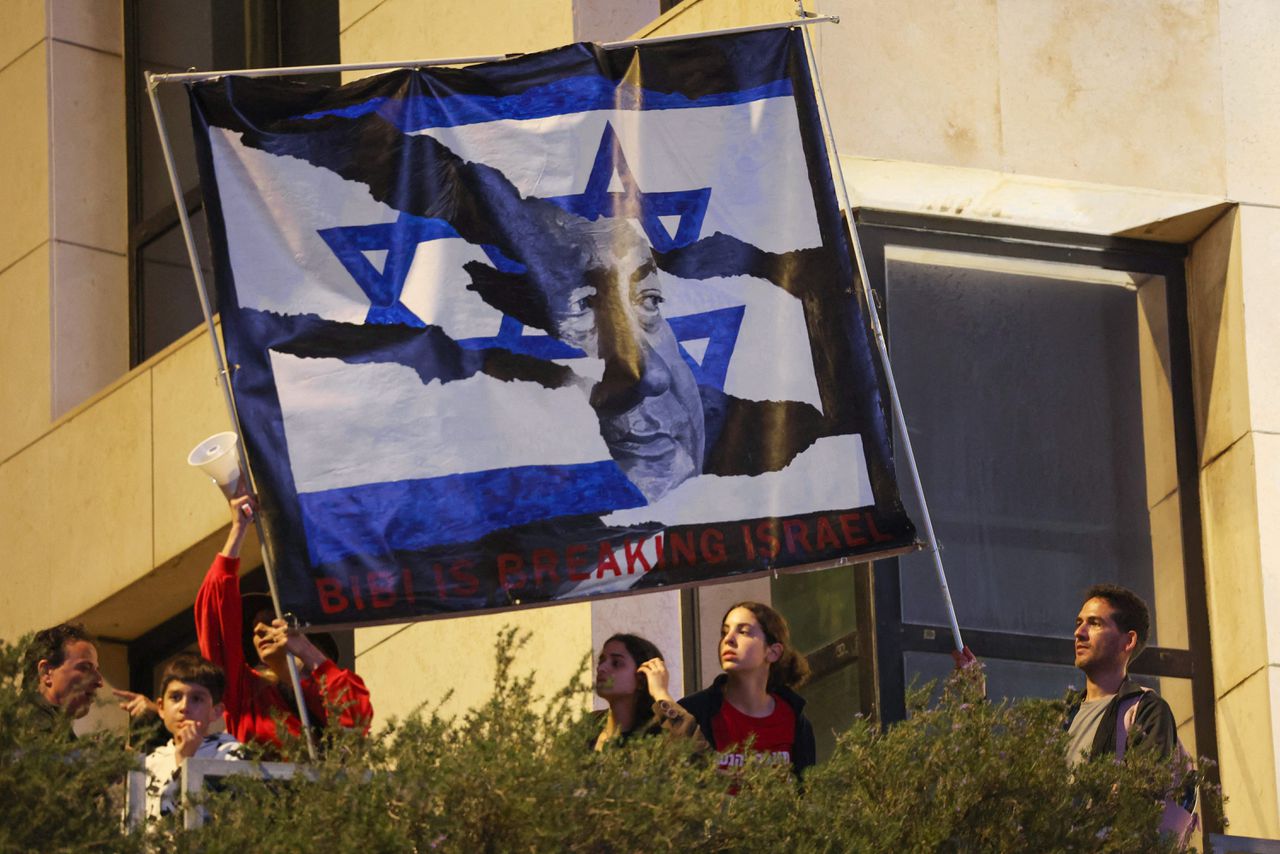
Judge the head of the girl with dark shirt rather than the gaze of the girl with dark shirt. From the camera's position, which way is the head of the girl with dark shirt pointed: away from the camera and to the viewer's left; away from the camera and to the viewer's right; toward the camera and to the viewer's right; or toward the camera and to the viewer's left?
toward the camera and to the viewer's left

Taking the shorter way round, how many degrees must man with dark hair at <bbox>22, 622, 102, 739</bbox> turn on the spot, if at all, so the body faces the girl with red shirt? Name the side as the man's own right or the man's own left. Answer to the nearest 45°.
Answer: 0° — they already face them

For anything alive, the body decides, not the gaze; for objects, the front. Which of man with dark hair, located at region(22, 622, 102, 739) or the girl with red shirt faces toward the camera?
the girl with red shirt

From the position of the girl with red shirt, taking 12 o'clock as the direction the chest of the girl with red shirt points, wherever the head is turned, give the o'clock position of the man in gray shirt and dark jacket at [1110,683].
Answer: The man in gray shirt and dark jacket is roughly at 9 o'clock from the girl with red shirt.

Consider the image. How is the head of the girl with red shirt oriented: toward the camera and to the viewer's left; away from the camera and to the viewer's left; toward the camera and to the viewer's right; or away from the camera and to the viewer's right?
toward the camera and to the viewer's left

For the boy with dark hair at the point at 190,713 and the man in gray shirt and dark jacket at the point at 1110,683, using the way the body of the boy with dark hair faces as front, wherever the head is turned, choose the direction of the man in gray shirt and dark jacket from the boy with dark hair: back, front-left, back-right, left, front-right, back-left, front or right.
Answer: left

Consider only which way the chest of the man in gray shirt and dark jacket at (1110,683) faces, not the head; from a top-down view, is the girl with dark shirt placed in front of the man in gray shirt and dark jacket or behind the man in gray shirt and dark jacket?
in front

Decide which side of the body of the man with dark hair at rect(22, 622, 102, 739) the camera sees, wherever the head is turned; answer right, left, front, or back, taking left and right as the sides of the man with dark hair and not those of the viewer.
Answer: right

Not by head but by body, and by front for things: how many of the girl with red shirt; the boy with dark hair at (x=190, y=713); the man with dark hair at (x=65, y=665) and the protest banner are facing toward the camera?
3

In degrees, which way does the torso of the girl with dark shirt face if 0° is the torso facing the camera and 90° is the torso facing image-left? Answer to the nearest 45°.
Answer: approximately 45°

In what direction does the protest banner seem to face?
toward the camera

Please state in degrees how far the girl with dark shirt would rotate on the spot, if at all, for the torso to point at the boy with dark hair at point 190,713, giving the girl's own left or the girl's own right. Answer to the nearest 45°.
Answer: approximately 45° to the girl's own right

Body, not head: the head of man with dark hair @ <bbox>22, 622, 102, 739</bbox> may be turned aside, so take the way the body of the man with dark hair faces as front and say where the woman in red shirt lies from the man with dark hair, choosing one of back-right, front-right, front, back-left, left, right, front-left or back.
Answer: front-right

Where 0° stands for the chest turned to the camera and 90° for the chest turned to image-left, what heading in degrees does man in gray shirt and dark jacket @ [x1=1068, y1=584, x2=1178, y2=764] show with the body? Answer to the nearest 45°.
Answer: approximately 45°

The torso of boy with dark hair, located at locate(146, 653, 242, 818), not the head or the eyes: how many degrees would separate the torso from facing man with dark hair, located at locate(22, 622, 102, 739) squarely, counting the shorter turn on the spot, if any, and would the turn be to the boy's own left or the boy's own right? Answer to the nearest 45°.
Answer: approximately 135° to the boy's own right

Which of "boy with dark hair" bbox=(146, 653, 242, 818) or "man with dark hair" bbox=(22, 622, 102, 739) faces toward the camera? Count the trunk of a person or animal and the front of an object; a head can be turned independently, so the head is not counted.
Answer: "boy with dark hair" bbox=(146, 653, 242, 818)

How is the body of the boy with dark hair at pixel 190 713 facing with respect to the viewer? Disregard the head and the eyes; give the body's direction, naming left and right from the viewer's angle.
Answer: facing the viewer

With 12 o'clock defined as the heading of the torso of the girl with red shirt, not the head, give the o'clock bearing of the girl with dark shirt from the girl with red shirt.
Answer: The girl with dark shirt is roughly at 3 o'clock from the girl with red shirt.
